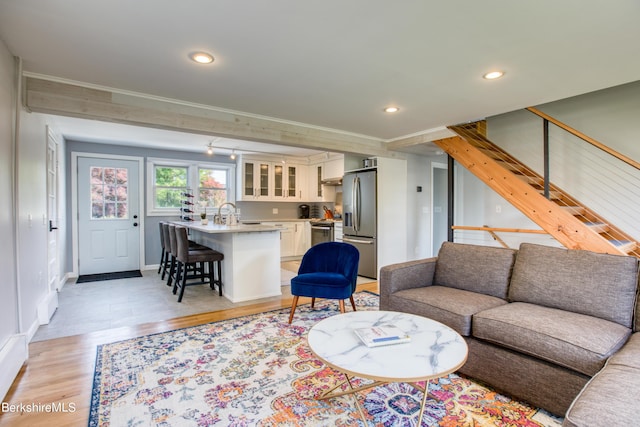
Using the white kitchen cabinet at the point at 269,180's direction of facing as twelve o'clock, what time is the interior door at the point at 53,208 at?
The interior door is roughly at 3 o'clock from the white kitchen cabinet.

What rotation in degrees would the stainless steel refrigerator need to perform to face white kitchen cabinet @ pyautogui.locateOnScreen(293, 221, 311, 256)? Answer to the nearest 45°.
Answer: approximately 90° to its right

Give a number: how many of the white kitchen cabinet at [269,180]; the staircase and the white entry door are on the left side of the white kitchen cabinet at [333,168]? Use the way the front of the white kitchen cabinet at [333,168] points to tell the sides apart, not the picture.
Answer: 1

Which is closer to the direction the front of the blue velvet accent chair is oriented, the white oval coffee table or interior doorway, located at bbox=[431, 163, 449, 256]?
the white oval coffee table

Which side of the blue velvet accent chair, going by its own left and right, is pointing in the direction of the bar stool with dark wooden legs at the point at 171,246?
right

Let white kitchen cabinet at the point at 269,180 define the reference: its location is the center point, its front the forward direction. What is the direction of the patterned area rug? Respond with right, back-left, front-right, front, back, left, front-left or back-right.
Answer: front-right

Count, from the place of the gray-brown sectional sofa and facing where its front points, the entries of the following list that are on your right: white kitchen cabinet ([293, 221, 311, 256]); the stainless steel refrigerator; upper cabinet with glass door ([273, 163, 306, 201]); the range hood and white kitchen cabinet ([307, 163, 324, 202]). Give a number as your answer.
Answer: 5

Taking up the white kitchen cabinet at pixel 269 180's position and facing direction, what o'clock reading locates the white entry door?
The white entry door is roughly at 4 o'clock from the white kitchen cabinet.

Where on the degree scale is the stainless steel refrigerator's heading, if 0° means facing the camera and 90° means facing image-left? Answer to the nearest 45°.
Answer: approximately 45°

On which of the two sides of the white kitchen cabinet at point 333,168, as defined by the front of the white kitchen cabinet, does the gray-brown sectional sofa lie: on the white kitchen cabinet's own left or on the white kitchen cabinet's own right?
on the white kitchen cabinet's own left

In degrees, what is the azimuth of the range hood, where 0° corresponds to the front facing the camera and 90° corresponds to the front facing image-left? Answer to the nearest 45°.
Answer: approximately 45°

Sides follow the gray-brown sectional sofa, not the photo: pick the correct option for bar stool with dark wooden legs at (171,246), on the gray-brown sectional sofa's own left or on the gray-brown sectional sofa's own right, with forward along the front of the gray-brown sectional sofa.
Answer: on the gray-brown sectional sofa's own right

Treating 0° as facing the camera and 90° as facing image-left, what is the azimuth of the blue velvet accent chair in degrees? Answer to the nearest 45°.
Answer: approximately 45°

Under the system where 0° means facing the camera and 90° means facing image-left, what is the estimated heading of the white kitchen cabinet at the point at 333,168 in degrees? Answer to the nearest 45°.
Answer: approximately 45°

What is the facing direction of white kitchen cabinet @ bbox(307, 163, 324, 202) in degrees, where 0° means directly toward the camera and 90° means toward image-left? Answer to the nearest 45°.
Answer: approximately 45°
